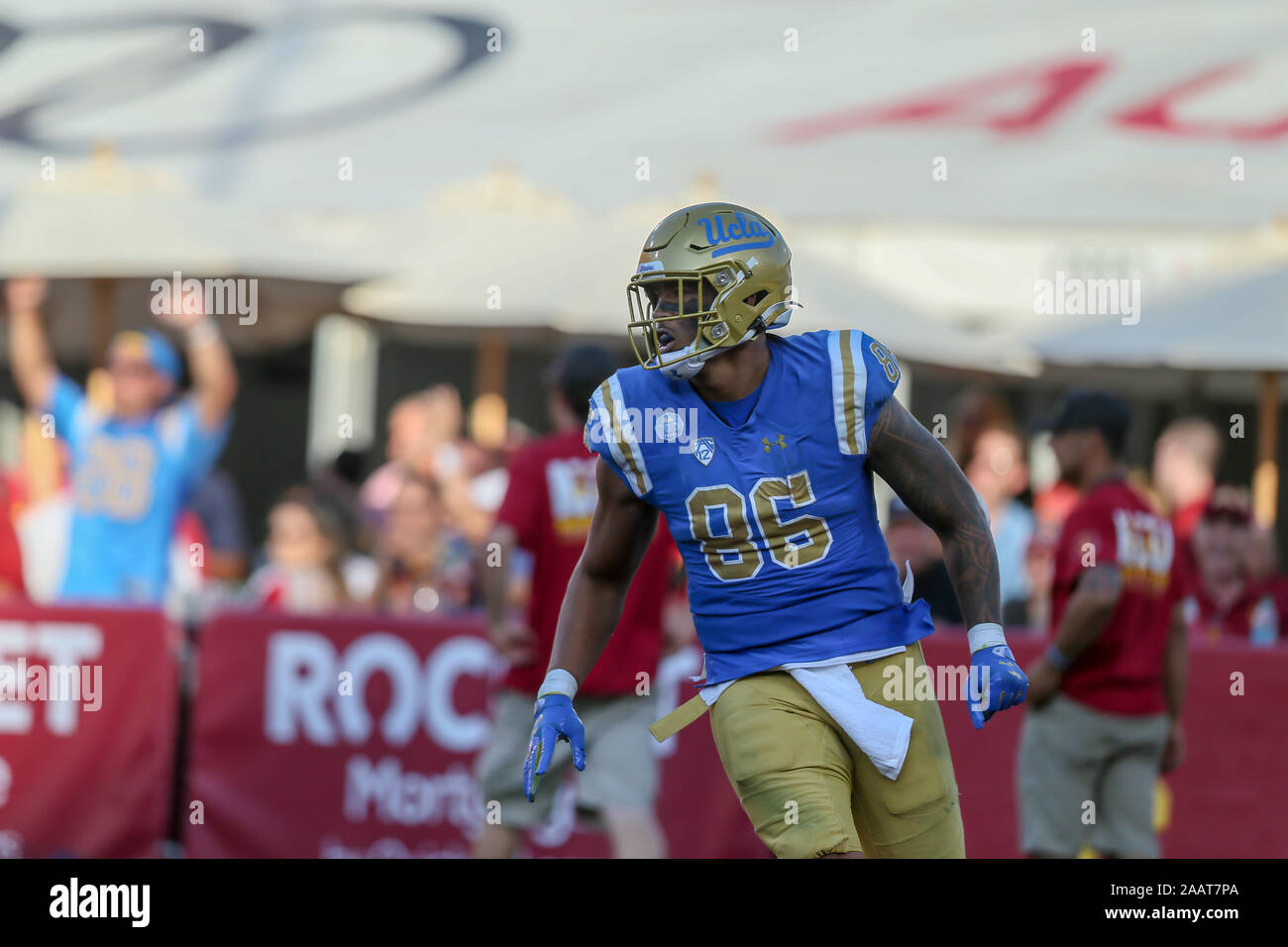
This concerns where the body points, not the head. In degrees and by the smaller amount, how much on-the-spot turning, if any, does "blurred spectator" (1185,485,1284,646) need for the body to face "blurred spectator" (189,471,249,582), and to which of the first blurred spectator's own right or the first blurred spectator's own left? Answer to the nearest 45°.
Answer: approximately 90° to the first blurred spectator's own right

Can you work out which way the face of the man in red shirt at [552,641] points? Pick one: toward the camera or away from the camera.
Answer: away from the camera

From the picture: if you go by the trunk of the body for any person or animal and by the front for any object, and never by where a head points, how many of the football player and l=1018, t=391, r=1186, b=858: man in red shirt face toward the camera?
1

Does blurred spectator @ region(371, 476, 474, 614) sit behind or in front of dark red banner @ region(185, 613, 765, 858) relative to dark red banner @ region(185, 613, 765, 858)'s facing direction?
behind

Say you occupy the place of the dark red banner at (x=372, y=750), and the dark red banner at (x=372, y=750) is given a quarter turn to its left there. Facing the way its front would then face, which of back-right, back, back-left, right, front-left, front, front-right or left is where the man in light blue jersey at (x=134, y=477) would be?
back-left

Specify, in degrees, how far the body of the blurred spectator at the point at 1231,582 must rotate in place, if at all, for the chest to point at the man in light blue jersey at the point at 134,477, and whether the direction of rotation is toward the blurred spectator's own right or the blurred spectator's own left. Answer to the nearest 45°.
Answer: approximately 90° to the blurred spectator's own right

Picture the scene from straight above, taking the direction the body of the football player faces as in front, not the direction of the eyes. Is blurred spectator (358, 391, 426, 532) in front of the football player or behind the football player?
behind

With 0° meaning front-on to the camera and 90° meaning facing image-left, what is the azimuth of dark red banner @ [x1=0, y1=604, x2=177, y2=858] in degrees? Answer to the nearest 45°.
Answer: approximately 0°

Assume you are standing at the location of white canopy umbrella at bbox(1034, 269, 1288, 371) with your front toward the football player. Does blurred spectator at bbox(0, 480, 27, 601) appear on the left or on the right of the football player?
right

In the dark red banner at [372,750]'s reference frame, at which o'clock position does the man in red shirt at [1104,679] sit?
The man in red shirt is roughly at 10 o'clock from the dark red banner.

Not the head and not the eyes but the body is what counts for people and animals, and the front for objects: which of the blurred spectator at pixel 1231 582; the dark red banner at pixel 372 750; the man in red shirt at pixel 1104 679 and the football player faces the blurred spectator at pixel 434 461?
the man in red shirt

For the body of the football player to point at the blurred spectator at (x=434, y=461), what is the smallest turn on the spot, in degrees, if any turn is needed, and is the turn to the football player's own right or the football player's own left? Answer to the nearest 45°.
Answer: approximately 180°
